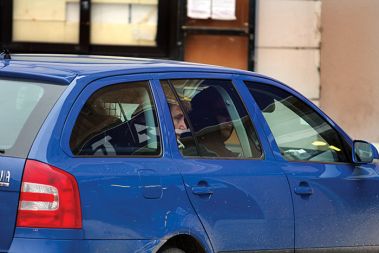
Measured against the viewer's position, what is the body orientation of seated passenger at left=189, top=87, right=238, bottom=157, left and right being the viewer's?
facing away from the viewer and to the right of the viewer

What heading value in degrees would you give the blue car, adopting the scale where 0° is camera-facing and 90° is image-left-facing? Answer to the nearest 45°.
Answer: approximately 225°

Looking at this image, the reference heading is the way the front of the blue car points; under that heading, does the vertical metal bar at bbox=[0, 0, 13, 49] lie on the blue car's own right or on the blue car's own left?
on the blue car's own left
